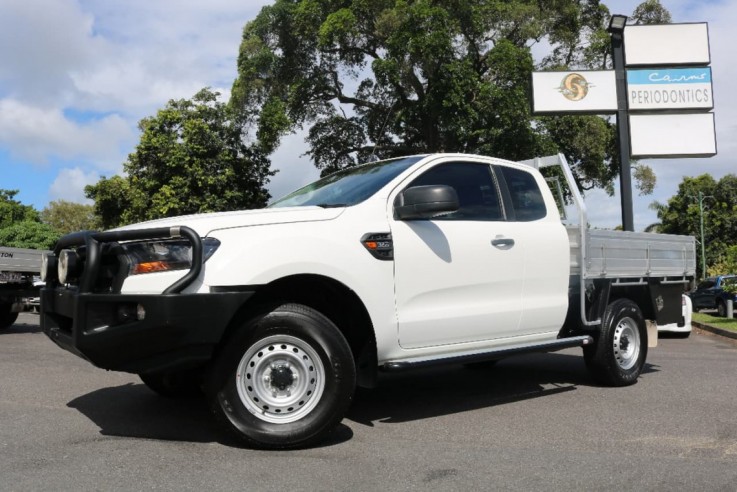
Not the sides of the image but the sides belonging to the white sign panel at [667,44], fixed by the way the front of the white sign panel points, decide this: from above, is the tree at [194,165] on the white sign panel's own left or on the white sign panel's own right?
on the white sign panel's own right

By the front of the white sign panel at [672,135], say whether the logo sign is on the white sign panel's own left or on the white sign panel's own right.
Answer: on the white sign panel's own right

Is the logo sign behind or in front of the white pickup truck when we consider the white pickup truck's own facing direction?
behind

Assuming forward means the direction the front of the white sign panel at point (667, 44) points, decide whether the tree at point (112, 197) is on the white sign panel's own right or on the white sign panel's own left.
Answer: on the white sign panel's own right

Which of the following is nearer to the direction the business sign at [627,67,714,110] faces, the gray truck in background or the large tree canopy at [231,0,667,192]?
the gray truck in background

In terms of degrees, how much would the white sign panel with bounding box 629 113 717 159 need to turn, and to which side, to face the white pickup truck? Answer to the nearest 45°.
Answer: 0° — it already faces it

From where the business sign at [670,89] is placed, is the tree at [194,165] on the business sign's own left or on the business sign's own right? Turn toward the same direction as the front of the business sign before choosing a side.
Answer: on the business sign's own right

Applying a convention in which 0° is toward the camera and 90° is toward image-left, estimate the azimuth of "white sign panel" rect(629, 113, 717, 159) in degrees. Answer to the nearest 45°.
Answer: approximately 0°
